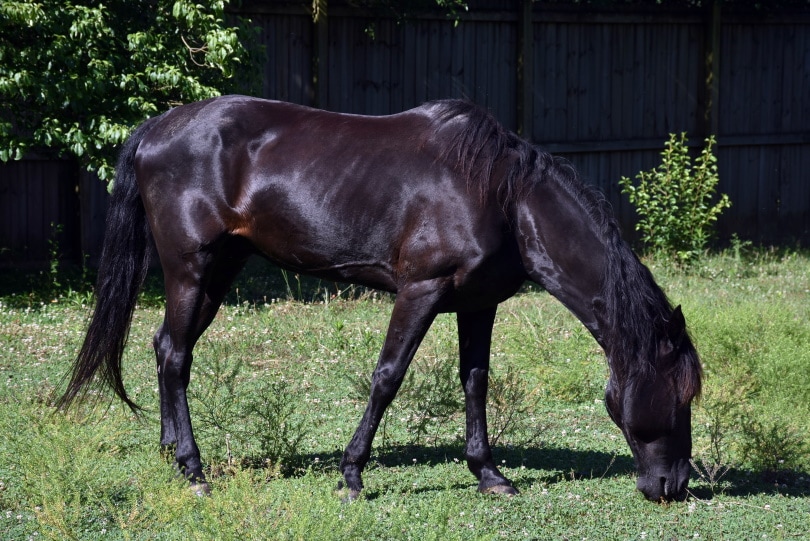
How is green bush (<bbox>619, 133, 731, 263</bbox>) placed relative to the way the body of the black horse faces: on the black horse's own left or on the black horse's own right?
on the black horse's own left

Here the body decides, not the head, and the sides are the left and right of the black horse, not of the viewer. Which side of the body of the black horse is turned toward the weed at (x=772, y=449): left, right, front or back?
front

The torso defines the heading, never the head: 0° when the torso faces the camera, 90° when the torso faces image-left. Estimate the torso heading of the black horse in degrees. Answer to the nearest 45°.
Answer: approximately 270°

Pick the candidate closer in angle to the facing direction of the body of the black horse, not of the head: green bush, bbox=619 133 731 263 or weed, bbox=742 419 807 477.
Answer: the weed
